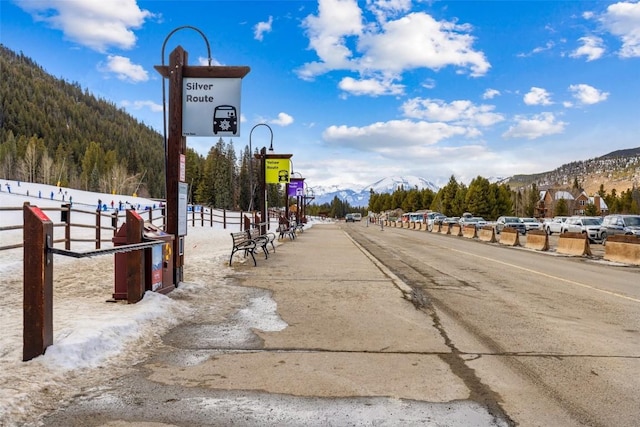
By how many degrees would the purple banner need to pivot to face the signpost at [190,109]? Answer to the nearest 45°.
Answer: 0° — it already faces it

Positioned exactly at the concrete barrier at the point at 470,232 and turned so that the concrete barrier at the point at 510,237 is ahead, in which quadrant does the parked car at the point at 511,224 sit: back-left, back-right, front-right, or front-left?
back-left

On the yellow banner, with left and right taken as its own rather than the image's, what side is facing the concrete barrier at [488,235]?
left

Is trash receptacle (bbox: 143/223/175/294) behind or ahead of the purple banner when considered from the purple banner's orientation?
ahead

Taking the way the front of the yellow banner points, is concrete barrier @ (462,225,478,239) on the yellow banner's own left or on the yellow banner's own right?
on the yellow banner's own left

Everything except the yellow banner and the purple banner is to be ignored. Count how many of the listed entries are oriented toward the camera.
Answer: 2

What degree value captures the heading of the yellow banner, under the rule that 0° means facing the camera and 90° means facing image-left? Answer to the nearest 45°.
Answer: approximately 0°

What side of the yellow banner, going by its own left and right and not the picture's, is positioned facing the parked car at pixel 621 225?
left

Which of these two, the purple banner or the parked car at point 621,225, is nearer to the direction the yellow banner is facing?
the parked car

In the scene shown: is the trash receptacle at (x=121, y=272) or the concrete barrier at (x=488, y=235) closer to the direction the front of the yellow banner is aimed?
the trash receptacle
